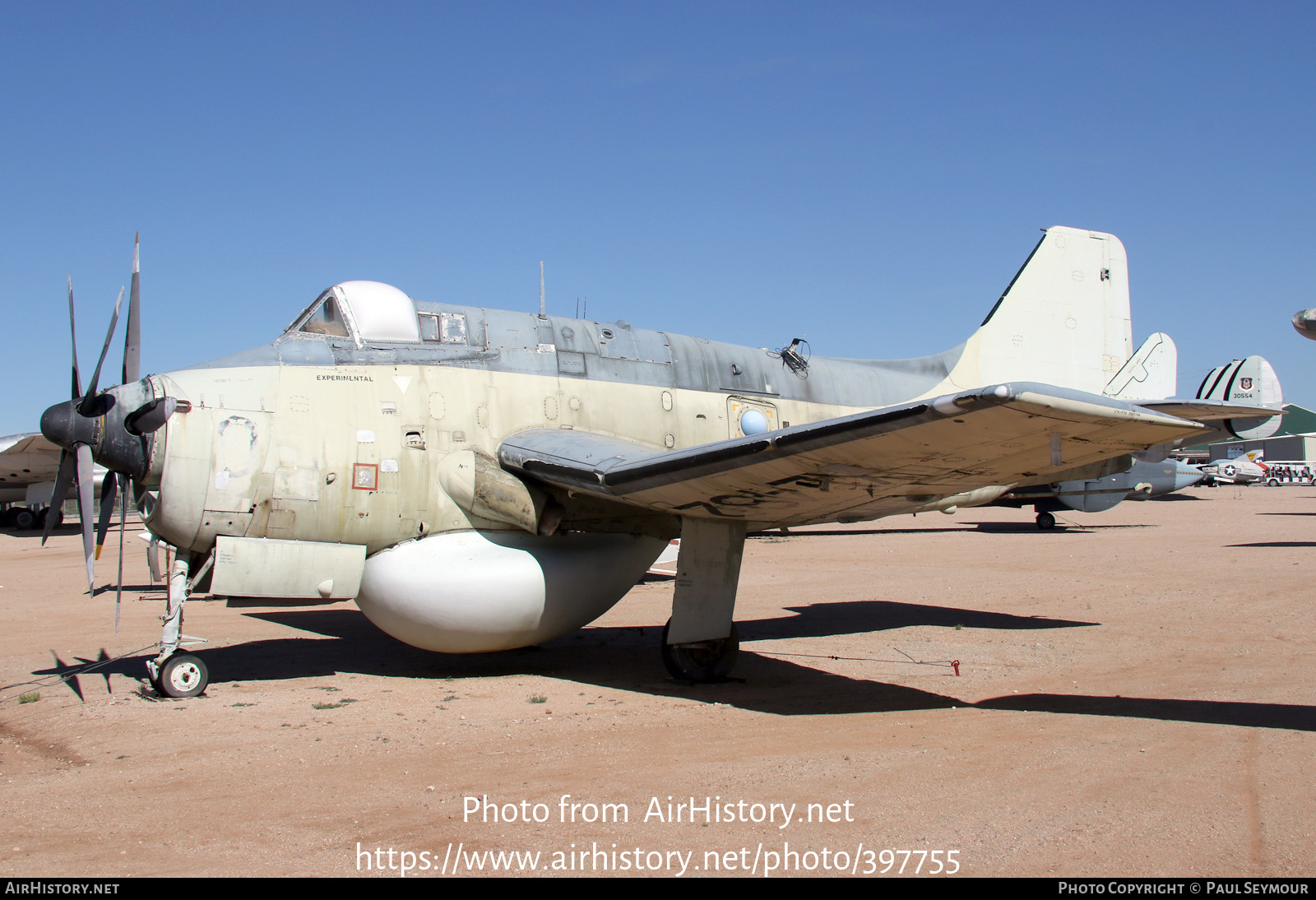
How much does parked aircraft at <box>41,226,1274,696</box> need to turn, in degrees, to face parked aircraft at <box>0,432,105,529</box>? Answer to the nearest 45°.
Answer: approximately 45° to its right

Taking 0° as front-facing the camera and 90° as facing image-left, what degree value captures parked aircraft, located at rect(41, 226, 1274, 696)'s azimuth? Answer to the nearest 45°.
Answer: approximately 90°
